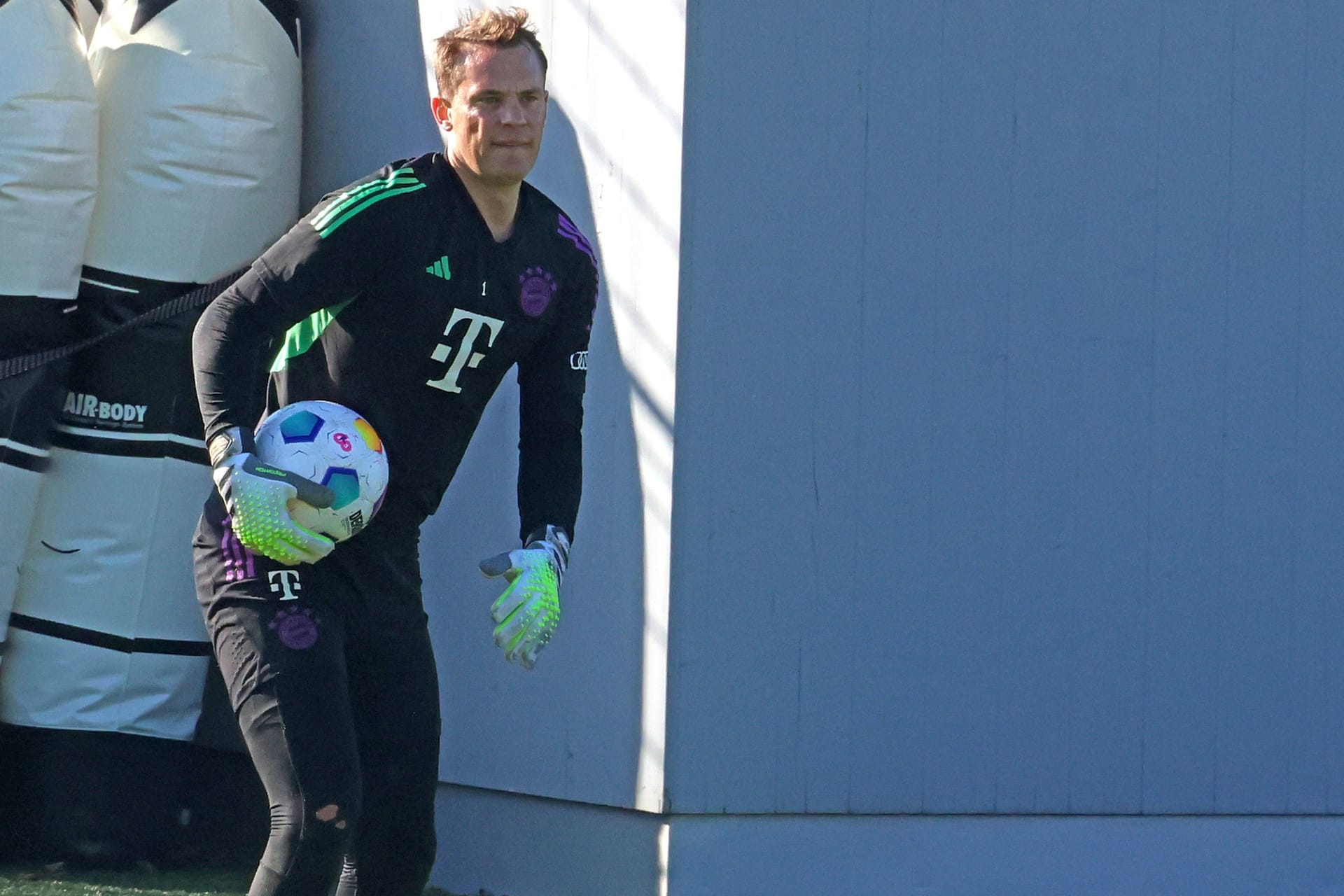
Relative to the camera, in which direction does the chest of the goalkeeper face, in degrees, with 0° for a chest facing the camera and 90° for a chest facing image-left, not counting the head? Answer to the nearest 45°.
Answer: approximately 315°

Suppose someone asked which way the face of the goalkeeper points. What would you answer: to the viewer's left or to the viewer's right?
to the viewer's right
